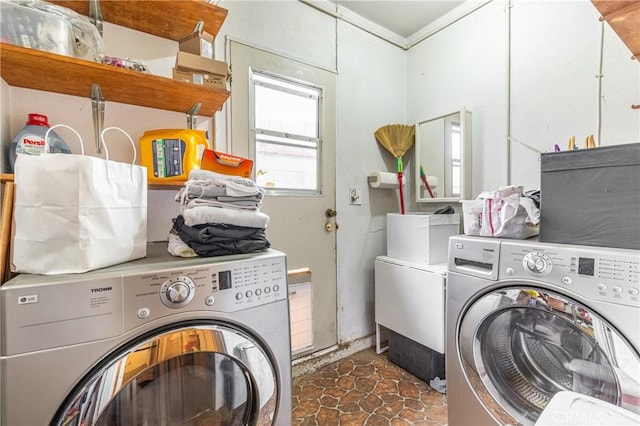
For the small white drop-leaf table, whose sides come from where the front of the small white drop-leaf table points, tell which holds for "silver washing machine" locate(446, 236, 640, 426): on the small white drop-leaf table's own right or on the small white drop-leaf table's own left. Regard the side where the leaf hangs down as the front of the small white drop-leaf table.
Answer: on the small white drop-leaf table's own left

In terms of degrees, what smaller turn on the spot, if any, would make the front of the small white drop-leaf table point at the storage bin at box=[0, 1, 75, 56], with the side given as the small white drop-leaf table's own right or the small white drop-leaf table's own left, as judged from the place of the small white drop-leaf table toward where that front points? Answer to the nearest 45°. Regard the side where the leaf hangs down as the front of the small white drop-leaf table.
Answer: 0° — it already faces it

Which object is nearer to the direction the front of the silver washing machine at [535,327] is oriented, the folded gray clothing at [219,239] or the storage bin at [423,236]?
the folded gray clothing

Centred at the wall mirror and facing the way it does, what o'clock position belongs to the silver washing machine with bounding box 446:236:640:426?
The silver washing machine is roughly at 10 o'clock from the wall mirror.

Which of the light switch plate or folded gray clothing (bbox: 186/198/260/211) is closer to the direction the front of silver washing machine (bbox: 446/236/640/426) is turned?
the folded gray clothing

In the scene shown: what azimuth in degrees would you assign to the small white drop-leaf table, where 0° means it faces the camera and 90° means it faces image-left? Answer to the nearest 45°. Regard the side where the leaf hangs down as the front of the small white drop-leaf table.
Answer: approximately 45°
